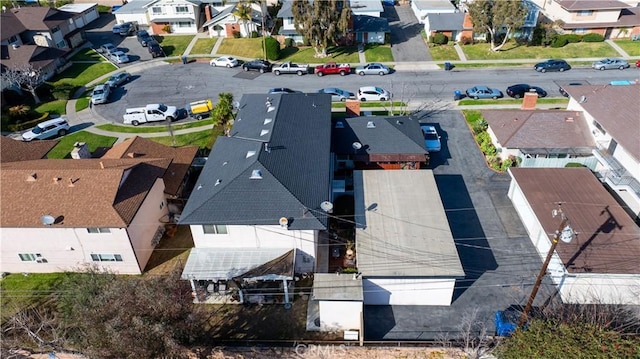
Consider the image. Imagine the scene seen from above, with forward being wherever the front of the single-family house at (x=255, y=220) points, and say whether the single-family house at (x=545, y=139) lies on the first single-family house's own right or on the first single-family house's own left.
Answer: on the first single-family house's own right

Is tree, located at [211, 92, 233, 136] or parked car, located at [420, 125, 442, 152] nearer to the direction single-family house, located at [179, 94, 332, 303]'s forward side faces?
the tree

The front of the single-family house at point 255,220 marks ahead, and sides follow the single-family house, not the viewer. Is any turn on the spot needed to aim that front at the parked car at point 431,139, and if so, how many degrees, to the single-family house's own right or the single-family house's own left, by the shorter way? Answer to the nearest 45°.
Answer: approximately 45° to the single-family house's own right

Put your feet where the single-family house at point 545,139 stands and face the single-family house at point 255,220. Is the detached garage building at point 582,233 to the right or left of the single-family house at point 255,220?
left

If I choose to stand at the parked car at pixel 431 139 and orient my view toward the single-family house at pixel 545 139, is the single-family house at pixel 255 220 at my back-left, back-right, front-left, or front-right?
back-right

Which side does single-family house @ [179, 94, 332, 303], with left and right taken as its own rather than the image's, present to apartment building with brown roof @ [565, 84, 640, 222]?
right

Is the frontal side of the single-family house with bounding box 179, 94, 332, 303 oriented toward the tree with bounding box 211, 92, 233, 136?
yes

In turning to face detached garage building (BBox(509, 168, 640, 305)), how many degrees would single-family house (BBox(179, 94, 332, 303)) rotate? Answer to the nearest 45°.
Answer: approximately 90° to its right

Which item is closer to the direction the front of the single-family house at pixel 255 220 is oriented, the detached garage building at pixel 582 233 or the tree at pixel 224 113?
the tree

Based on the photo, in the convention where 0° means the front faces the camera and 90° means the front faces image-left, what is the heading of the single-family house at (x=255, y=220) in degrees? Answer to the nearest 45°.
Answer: approximately 180°

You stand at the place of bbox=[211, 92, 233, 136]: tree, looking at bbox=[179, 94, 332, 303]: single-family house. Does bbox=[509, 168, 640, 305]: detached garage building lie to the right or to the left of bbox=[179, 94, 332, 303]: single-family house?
left
